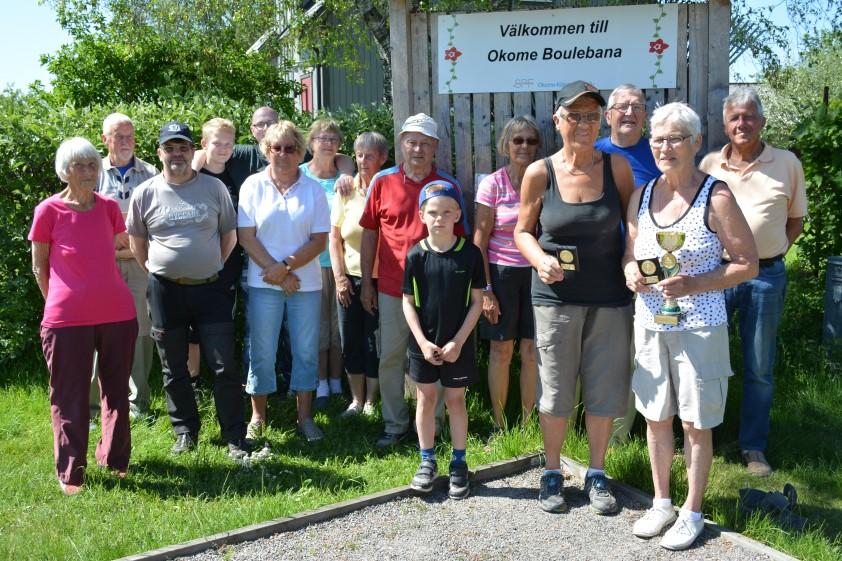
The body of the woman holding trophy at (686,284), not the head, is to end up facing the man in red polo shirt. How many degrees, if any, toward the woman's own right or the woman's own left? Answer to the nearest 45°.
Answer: approximately 90° to the woman's own right

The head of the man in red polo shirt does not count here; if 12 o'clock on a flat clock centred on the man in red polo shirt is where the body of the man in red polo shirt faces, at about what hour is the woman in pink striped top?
The woman in pink striped top is roughly at 9 o'clock from the man in red polo shirt.

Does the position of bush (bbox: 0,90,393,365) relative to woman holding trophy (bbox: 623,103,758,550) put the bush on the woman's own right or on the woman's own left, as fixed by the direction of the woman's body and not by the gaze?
on the woman's own right

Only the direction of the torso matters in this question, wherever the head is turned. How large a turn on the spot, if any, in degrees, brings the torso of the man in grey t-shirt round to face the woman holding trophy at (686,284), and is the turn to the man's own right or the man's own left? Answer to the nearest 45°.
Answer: approximately 45° to the man's own left

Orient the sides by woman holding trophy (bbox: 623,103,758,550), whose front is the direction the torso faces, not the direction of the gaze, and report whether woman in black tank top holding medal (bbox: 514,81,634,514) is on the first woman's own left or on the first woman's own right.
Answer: on the first woman's own right

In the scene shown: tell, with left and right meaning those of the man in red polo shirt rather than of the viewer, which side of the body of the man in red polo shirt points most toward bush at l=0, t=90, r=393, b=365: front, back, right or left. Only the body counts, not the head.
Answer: right

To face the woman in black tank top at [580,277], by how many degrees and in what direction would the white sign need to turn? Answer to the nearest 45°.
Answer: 0° — it already faces them

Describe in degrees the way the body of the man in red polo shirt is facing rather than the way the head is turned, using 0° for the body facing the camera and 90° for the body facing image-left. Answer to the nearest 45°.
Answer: approximately 0°
